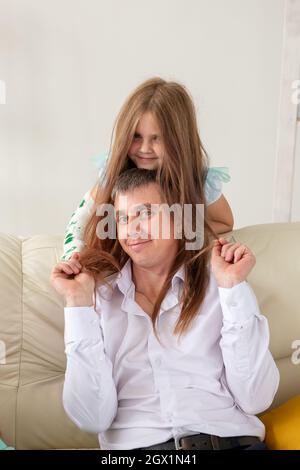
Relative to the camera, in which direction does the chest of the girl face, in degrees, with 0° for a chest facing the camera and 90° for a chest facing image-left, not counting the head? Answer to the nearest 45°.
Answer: approximately 0°

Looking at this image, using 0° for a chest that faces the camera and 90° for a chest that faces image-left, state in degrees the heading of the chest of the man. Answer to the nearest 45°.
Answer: approximately 0°

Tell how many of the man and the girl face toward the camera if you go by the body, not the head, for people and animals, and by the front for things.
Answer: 2
